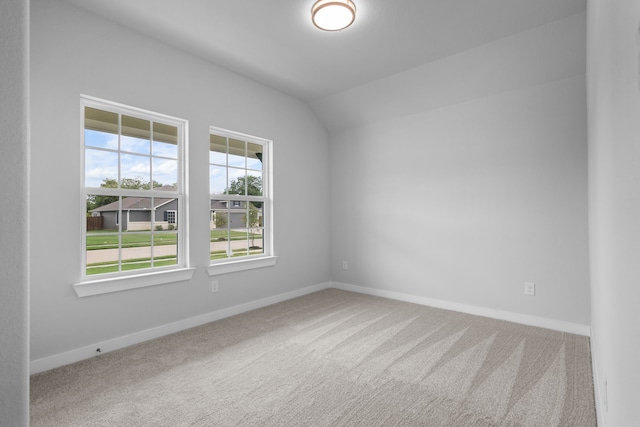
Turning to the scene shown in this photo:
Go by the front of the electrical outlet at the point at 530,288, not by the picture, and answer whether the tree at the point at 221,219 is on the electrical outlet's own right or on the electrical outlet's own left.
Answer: on the electrical outlet's own right

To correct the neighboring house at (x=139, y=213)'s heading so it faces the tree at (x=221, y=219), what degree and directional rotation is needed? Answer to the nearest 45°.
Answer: approximately 90° to its left

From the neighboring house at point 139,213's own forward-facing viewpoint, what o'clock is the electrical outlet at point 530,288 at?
The electrical outlet is roughly at 10 o'clock from the neighboring house.

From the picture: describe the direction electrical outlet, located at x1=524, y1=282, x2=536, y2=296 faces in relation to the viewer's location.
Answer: facing the viewer

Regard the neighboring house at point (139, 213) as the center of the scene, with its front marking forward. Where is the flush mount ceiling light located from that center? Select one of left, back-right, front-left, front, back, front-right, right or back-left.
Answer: front-left

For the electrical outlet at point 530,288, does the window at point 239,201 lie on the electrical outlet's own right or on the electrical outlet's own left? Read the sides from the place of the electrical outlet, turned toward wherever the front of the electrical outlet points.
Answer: on the electrical outlet's own right
